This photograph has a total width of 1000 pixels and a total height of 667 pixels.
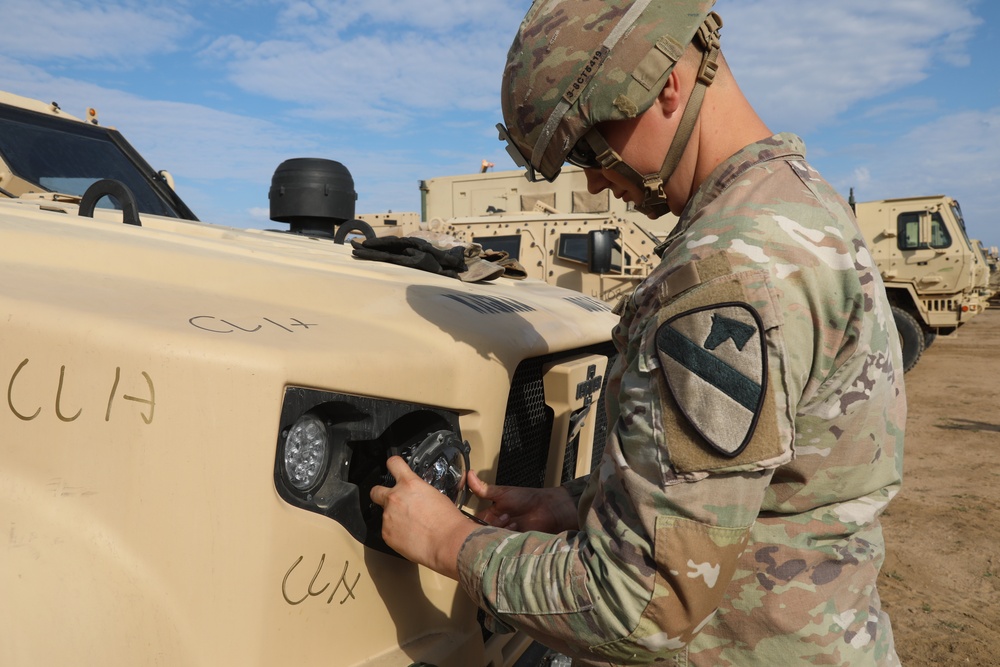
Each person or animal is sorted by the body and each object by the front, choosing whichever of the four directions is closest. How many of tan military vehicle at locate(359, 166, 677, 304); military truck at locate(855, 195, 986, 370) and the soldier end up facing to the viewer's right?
2

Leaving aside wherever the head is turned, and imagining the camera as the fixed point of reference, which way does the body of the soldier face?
to the viewer's left

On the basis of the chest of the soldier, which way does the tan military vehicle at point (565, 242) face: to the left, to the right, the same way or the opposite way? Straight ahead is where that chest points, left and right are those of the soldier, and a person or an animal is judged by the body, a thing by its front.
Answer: the opposite way

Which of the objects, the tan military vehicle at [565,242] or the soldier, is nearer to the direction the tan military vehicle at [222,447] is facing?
the soldier

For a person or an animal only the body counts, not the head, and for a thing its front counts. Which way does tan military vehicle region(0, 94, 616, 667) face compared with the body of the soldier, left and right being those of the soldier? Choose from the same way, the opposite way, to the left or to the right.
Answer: the opposite way

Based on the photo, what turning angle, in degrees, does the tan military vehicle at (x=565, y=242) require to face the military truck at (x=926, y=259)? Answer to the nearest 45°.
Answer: approximately 45° to its left

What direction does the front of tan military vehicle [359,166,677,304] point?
to the viewer's right

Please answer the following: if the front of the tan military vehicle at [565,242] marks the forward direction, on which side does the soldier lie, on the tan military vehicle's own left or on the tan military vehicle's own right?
on the tan military vehicle's own right

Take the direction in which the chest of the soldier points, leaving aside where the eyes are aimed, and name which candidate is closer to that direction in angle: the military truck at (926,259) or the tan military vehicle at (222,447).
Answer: the tan military vehicle

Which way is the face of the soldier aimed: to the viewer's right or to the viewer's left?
to the viewer's left

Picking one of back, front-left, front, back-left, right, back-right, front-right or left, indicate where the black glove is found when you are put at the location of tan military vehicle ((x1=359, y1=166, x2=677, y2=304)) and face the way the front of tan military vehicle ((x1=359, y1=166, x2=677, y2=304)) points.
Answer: right

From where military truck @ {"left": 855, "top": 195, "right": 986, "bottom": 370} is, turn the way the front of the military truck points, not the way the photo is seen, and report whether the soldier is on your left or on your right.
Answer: on your right
